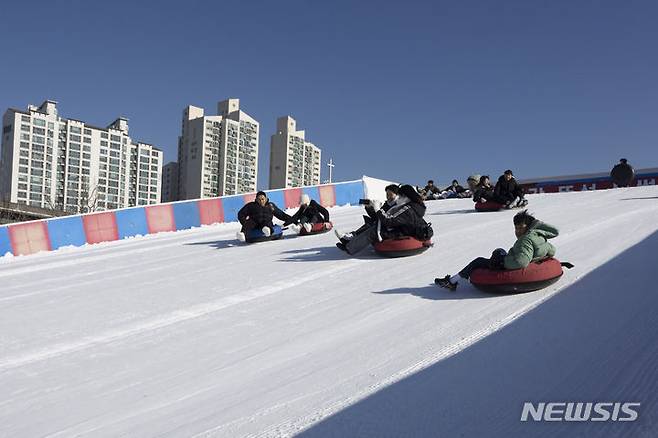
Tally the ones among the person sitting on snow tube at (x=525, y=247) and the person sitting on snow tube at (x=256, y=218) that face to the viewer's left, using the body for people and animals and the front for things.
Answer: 1

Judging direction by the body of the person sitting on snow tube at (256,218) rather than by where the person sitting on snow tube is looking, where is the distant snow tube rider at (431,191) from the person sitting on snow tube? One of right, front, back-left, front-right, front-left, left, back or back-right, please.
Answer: back-left

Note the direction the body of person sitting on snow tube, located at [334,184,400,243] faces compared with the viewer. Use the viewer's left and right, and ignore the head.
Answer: facing the viewer and to the left of the viewer

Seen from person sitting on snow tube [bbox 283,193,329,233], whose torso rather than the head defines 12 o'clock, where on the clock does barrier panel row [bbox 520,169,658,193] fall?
The barrier panel row is roughly at 6 o'clock from the person sitting on snow tube.

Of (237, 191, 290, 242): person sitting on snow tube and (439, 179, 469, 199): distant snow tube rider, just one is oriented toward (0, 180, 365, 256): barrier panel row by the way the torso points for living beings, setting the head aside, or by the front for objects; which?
the distant snow tube rider

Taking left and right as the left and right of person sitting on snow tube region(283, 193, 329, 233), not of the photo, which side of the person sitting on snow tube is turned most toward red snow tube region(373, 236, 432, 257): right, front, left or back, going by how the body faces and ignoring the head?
left

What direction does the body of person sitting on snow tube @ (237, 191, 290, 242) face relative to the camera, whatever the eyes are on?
toward the camera

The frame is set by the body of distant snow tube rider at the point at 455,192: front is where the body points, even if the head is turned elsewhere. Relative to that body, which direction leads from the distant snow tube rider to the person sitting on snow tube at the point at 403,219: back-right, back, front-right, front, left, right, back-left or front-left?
front-left

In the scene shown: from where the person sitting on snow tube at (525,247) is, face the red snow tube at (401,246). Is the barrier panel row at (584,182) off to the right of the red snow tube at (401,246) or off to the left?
right

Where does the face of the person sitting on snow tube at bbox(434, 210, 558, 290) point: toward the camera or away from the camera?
toward the camera

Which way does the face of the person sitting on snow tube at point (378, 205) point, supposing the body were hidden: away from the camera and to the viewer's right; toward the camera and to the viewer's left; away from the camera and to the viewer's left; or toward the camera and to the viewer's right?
toward the camera and to the viewer's left

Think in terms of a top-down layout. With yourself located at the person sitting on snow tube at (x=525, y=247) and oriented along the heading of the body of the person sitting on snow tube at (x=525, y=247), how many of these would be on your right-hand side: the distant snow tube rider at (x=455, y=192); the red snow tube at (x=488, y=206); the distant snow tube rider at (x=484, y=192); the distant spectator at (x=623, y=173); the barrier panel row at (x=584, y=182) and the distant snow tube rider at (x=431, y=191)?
6

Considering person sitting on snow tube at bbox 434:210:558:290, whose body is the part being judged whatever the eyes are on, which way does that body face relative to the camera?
to the viewer's left

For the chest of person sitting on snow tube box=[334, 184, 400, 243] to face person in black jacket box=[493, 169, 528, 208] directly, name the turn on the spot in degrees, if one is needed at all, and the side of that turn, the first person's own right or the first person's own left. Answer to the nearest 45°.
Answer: approximately 180°
